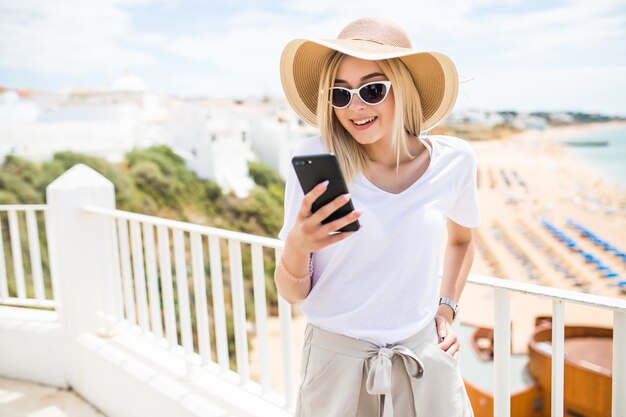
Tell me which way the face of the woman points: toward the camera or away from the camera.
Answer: toward the camera

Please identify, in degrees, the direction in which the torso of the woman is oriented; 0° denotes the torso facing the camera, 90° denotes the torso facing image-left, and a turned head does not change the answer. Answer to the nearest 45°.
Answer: approximately 0°

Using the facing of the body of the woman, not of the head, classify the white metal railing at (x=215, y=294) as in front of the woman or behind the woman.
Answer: behind

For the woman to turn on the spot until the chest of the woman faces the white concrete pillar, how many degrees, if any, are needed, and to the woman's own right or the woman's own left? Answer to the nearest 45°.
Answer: approximately 135° to the woman's own right
